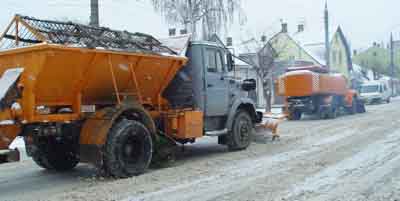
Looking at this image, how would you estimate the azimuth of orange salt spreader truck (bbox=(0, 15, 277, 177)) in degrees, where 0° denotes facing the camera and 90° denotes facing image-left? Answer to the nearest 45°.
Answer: approximately 225°

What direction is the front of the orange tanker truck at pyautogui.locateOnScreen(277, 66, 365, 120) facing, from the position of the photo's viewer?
facing away from the viewer and to the right of the viewer

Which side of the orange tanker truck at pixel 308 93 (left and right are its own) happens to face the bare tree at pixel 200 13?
back

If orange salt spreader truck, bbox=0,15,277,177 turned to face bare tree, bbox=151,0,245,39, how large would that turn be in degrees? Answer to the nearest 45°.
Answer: approximately 45° to its left

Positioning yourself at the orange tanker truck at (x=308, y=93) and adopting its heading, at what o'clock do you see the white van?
The white van is roughly at 11 o'clock from the orange tanker truck.

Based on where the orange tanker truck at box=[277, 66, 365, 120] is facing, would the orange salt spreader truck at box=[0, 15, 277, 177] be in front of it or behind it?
behind

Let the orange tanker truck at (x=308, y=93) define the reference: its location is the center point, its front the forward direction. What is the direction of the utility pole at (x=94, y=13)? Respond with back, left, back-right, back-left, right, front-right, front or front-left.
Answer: back

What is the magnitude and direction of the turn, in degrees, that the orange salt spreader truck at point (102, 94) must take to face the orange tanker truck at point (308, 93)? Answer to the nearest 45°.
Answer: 0° — it already faces it
